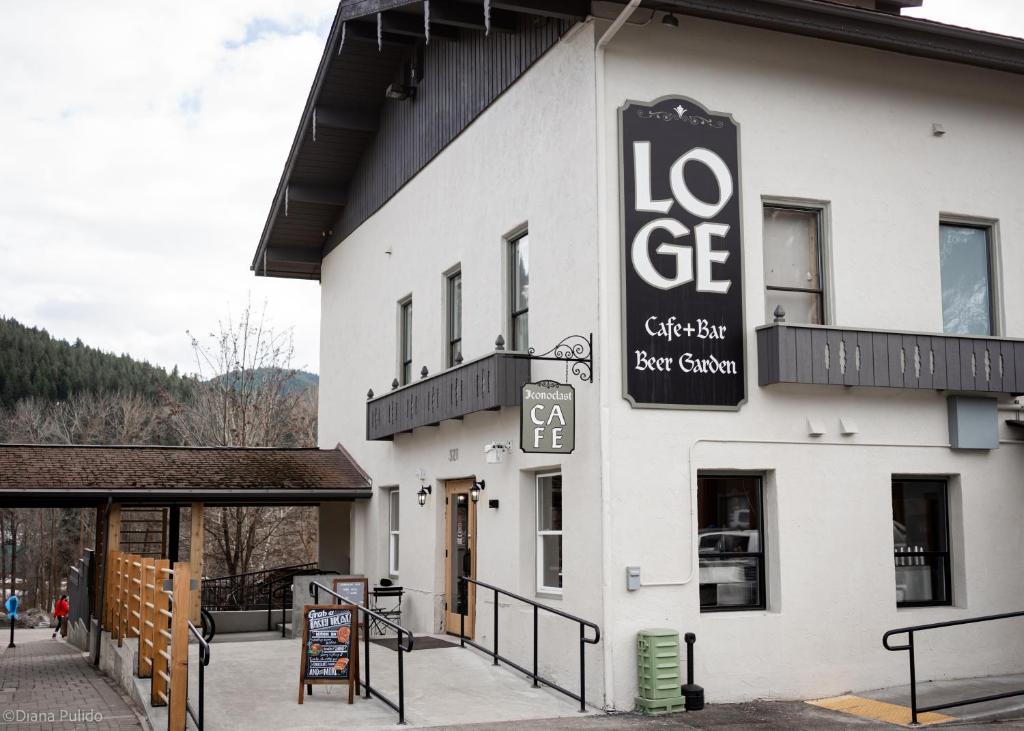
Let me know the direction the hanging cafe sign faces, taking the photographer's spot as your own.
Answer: facing the viewer

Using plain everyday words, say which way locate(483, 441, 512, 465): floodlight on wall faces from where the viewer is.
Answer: facing the viewer and to the left of the viewer

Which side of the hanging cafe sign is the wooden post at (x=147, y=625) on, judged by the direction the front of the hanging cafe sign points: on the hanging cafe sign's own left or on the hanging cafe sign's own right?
on the hanging cafe sign's own right

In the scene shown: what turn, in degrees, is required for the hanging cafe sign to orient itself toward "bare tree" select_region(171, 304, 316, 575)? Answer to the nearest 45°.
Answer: approximately 180°

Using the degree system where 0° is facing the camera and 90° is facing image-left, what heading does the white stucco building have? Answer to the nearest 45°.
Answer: approximately 45°

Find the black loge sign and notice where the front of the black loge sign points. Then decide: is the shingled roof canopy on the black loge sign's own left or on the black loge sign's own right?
on the black loge sign's own right

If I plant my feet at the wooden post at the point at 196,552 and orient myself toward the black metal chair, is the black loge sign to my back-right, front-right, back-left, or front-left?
front-right

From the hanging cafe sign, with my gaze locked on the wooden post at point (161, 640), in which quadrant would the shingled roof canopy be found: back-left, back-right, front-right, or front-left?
front-right

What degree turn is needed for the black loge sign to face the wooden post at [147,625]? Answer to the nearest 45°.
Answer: approximately 90° to its right

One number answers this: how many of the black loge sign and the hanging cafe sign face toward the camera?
2
